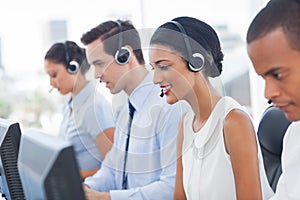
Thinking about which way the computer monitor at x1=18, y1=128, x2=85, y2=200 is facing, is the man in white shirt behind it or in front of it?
in front

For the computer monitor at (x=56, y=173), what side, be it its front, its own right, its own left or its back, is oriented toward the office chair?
front

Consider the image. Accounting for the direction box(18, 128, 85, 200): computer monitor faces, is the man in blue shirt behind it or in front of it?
in front

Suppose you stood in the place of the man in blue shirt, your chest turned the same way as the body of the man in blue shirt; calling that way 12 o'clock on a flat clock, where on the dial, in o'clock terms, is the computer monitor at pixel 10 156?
The computer monitor is roughly at 11 o'clock from the man in blue shirt.

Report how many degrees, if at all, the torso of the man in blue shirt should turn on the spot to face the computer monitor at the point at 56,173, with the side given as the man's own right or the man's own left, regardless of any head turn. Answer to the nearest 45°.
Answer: approximately 45° to the man's own left

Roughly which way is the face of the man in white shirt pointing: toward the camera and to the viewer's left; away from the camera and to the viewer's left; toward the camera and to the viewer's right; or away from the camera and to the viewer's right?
toward the camera and to the viewer's left

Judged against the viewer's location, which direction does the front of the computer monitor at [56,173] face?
facing away from the viewer and to the right of the viewer

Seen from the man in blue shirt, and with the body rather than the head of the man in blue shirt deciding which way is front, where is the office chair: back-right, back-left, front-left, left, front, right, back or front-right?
back-left

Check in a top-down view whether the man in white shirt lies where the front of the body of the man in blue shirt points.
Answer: no

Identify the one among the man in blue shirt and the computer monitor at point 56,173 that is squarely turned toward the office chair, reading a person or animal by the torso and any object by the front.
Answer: the computer monitor

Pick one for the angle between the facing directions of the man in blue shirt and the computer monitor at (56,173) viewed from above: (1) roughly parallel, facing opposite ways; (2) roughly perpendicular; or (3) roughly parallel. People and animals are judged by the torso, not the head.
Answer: roughly parallel, facing opposite ways
